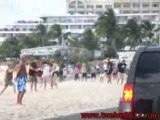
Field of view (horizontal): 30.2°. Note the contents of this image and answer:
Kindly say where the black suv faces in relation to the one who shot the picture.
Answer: facing away from the viewer
